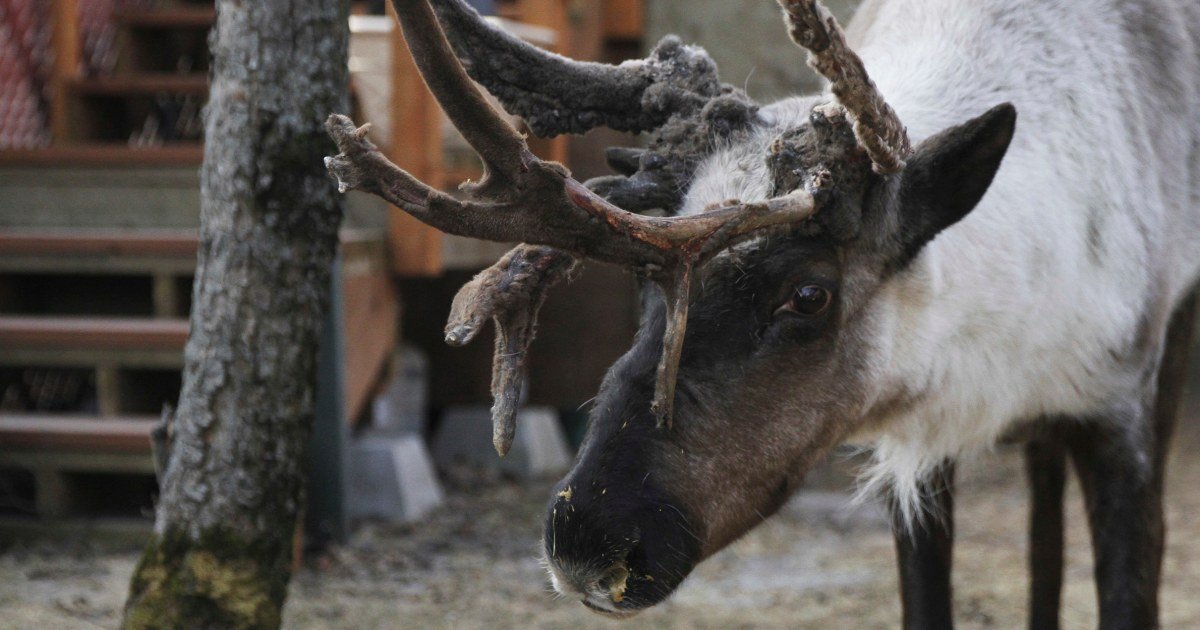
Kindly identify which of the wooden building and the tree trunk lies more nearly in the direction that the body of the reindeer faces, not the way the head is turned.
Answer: the tree trunk

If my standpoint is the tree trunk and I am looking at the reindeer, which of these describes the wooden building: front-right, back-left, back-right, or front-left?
back-left

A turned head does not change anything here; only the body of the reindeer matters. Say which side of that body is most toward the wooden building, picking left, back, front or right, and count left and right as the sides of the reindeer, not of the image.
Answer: right

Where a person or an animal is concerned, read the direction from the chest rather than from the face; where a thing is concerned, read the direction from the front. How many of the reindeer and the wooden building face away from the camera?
0

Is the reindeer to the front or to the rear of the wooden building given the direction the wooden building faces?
to the front

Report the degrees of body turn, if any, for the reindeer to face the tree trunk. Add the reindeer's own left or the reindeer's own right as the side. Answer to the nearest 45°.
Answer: approximately 45° to the reindeer's own right

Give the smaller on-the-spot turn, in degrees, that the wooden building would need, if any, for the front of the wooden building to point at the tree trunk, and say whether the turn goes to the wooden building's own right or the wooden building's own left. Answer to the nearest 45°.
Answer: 0° — it already faces it

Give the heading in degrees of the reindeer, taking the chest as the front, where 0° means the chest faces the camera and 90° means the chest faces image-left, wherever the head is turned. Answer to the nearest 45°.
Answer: approximately 45°
